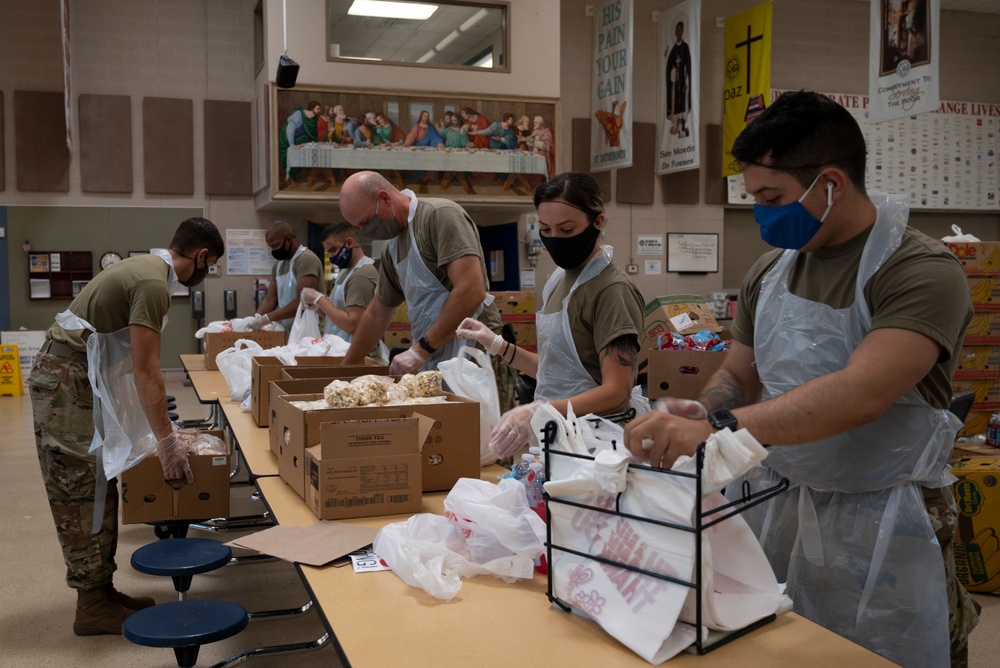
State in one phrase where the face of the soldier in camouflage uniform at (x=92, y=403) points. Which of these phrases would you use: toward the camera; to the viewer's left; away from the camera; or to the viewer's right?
to the viewer's right

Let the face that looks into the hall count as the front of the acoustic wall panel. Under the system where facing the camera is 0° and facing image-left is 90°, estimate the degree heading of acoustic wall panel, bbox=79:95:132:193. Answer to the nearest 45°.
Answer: approximately 0°

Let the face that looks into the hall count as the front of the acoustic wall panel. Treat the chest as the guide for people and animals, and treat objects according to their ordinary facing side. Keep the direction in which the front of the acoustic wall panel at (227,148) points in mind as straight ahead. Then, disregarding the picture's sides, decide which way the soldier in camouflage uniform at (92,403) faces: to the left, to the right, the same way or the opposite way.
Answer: to the left

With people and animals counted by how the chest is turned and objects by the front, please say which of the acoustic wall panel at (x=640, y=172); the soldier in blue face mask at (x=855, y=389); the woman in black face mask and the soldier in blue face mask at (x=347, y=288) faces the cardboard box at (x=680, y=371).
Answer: the acoustic wall panel

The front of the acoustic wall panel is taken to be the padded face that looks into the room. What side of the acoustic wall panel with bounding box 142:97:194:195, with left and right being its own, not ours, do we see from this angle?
front

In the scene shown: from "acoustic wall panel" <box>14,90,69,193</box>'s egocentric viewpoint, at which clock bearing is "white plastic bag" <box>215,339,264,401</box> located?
The white plastic bag is roughly at 12 o'clock from the acoustic wall panel.

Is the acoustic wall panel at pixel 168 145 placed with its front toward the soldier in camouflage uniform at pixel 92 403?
yes

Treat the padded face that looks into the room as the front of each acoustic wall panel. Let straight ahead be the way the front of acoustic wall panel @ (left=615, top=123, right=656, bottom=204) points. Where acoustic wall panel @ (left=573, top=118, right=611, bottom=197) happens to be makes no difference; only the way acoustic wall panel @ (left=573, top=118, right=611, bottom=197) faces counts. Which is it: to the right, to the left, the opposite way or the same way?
the same way

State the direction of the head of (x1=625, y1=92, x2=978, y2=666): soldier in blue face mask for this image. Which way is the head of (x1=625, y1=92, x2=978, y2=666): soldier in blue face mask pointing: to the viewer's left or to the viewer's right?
to the viewer's left

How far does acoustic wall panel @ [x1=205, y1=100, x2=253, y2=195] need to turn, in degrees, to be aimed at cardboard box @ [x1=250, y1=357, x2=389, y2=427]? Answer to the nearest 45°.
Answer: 0° — it already faces it

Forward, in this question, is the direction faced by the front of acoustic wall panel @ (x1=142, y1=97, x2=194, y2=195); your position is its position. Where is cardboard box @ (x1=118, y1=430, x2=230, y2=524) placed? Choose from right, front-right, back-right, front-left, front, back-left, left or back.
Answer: front

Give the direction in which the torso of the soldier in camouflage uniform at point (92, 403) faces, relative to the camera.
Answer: to the viewer's right

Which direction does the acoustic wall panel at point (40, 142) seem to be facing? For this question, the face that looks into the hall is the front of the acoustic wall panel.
toward the camera

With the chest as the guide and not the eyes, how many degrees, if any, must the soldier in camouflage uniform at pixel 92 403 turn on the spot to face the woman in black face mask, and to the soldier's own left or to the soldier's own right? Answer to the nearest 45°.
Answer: approximately 45° to the soldier's own right

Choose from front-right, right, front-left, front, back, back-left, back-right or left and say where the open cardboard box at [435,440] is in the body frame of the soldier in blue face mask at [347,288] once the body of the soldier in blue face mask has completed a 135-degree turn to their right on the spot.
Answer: back-right

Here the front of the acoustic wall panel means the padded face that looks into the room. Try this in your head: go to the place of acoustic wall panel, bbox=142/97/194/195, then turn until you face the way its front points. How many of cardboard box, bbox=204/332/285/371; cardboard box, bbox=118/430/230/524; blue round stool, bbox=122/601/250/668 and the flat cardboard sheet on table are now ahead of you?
4
